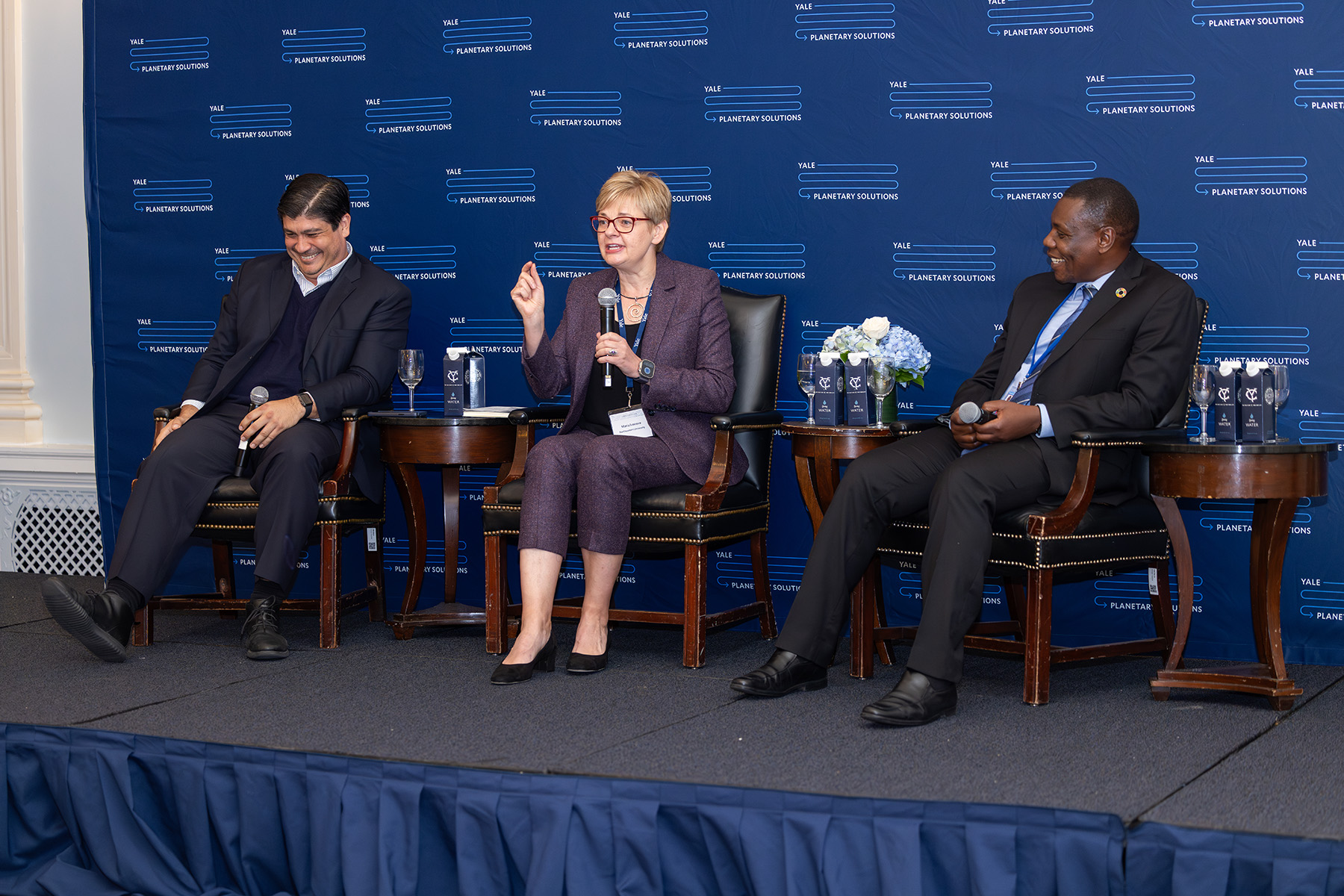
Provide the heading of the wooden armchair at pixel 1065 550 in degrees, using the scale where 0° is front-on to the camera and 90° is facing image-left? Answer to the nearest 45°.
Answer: approximately 45°

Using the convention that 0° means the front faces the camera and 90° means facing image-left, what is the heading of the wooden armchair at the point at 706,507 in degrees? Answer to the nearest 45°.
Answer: approximately 45°

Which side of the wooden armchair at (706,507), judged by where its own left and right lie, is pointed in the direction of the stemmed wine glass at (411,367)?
right

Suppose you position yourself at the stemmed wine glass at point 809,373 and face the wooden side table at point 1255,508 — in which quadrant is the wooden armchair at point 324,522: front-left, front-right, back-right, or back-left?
back-right

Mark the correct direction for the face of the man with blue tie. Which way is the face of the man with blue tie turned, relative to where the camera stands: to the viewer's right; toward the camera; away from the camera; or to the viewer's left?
to the viewer's left

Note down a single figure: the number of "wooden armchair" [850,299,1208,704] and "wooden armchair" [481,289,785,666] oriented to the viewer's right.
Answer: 0

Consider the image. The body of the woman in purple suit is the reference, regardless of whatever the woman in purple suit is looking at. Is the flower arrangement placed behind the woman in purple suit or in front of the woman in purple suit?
behind

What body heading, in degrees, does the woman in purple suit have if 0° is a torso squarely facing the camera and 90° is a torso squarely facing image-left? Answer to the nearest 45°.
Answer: approximately 45°
